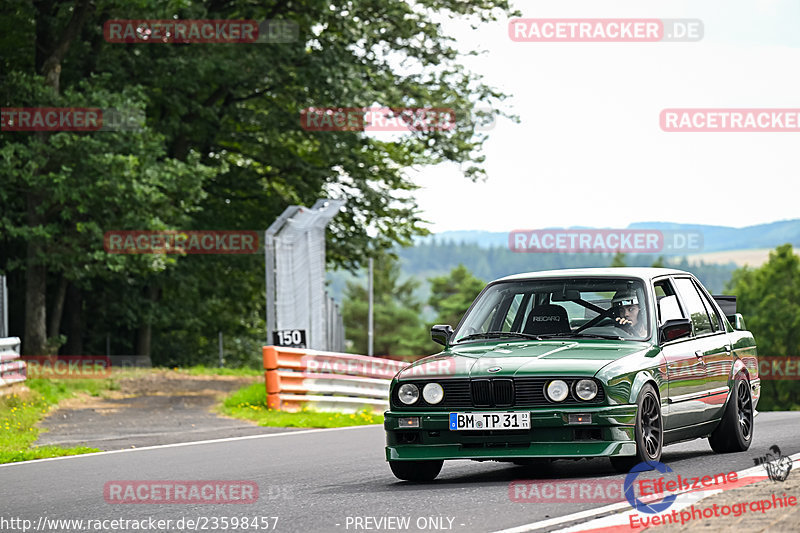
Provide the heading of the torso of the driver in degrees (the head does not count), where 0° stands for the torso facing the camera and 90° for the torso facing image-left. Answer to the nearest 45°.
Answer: approximately 45°

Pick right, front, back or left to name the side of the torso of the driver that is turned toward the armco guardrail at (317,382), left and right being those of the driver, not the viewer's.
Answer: right

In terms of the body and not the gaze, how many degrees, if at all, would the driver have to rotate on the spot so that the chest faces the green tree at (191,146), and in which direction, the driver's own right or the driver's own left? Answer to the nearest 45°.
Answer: approximately 90° to the driver's own right

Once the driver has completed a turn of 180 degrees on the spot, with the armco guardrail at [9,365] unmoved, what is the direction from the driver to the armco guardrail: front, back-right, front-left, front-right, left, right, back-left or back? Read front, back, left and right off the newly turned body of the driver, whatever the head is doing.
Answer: left
